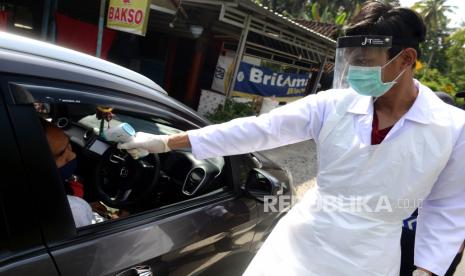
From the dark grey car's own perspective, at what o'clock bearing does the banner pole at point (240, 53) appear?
The banner pole is roughly at 11 o'clock from the dark grey car.

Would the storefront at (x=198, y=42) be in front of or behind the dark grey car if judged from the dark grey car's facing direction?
in front

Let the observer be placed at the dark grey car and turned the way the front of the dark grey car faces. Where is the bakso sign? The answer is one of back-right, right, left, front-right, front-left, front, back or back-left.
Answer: front-left

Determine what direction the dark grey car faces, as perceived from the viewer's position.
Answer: facing away from the viewer and to the right of the viewer
